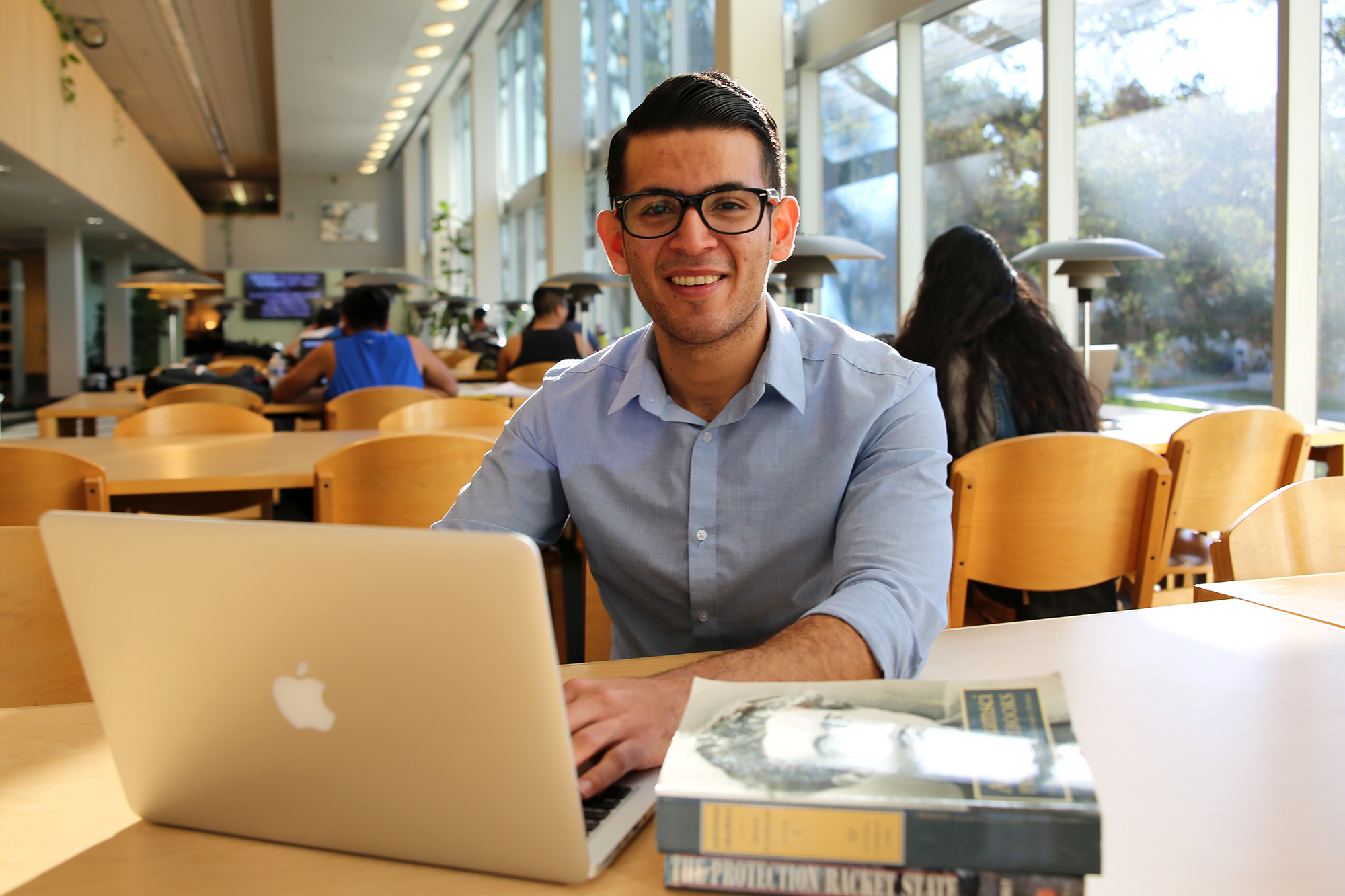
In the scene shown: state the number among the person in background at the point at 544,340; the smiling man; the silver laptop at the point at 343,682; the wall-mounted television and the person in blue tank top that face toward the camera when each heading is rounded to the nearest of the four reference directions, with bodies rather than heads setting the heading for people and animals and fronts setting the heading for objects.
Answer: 2

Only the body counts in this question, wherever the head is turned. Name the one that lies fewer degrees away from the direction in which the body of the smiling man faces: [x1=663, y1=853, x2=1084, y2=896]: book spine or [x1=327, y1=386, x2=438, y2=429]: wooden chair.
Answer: the book spine

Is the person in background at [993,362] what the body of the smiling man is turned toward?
no

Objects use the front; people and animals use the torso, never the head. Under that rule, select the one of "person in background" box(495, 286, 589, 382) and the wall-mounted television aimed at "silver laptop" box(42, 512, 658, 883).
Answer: the wall-mounted television

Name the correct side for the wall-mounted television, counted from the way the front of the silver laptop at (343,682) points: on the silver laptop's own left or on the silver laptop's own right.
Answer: on the silver laptop's own left

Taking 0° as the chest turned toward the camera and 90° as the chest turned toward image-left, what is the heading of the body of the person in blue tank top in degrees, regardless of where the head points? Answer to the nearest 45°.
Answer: approximately 180°

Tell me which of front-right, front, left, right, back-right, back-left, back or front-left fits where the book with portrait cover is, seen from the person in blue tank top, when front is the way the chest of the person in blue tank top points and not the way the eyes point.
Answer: back

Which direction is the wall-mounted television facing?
toward the camera

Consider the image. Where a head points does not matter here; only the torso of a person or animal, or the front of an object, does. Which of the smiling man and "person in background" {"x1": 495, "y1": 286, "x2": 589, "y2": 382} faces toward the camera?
the smiling man

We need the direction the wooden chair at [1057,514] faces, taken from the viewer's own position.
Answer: facing away from the viewer

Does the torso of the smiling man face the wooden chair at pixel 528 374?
no

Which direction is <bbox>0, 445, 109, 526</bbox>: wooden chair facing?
away from the camera

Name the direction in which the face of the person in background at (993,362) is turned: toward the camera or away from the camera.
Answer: away from the camera

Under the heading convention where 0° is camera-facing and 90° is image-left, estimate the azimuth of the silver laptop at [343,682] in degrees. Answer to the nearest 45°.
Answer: approximately 225°

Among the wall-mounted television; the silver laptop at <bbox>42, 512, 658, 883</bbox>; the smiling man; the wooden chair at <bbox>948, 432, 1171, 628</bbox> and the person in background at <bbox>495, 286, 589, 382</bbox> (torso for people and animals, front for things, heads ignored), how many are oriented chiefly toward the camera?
2

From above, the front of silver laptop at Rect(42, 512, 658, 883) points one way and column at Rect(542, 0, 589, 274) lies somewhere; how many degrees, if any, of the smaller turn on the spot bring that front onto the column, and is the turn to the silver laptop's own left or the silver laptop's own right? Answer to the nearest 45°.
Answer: approximately 45° to the silver laptop's own left

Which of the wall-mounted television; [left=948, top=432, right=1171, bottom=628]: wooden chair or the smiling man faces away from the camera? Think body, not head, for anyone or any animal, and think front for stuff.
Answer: the wooden chair

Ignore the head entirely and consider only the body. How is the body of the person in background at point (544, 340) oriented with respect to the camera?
away from the camera

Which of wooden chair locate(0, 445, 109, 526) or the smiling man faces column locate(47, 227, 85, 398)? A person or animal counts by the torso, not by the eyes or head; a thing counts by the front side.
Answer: the wooden chair
